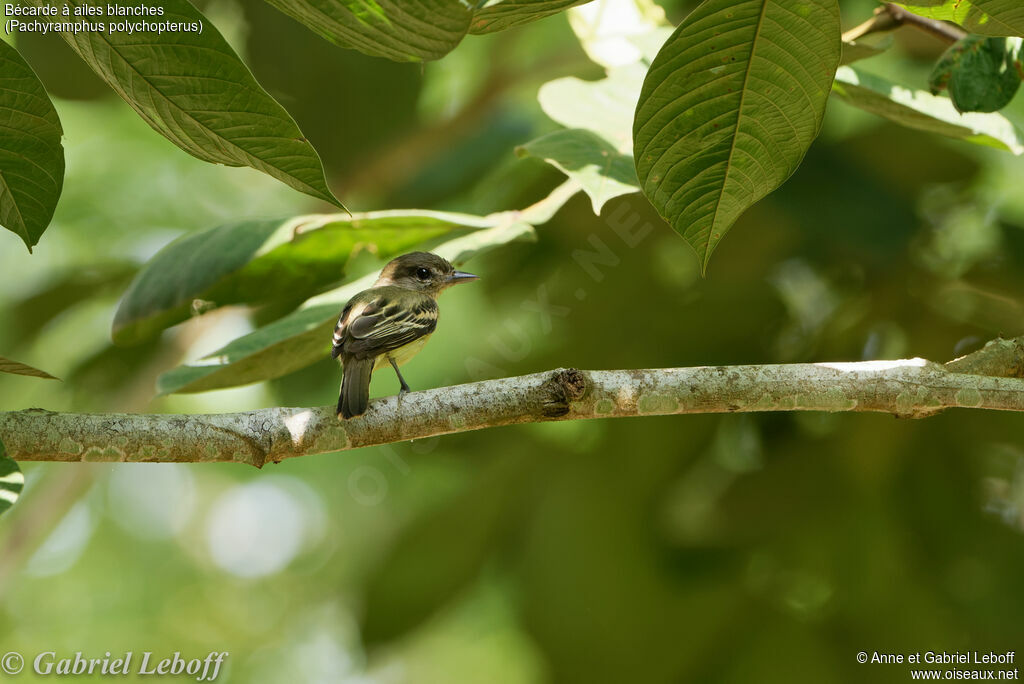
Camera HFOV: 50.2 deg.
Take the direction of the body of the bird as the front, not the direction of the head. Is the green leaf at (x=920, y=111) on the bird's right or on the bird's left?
on the bird's right

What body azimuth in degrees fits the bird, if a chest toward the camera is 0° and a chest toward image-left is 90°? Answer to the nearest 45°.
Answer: approximately 225°

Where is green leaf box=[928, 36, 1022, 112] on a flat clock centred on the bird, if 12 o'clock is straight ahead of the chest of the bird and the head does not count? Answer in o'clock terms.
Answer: The green leaf is roughly at 2 o'clock from the bird.

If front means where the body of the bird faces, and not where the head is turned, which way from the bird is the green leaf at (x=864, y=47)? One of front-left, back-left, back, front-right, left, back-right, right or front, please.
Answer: front-right

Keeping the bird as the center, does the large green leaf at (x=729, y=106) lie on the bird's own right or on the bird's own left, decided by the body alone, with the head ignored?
on the bird's own right

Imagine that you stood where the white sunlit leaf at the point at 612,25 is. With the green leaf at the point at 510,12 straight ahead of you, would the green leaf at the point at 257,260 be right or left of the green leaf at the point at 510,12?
right
